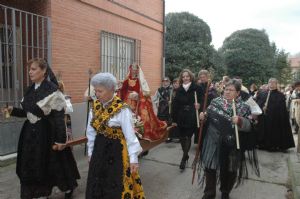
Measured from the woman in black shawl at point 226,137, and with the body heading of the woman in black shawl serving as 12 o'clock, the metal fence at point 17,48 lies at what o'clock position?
The metal fence is roughly at 2 o'clock from the woman in black shawl.

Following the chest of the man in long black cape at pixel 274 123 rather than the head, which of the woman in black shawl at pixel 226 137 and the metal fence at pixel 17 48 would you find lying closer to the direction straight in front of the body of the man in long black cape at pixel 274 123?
the woman in black shawl

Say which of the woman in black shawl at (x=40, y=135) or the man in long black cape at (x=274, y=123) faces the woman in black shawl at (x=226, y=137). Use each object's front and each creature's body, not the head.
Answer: the man in long black cape at (x=274, y=123)

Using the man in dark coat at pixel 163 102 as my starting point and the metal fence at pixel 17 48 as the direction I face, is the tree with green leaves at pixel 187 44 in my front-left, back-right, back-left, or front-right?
back-right

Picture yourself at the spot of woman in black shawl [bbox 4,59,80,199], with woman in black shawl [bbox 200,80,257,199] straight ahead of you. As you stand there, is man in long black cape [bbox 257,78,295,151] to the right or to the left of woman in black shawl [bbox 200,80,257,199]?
left

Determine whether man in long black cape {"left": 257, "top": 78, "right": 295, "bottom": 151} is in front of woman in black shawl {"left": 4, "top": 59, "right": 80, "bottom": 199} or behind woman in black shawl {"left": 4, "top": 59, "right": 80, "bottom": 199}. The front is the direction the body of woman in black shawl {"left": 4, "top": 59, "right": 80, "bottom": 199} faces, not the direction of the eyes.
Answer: behind

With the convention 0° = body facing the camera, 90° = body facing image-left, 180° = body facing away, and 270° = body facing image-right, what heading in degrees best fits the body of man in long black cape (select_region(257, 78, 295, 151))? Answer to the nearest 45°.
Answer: approximately 0°

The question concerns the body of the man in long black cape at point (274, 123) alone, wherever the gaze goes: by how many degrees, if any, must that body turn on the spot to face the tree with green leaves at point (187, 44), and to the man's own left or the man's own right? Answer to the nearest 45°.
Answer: approximately 135° to the man's own right

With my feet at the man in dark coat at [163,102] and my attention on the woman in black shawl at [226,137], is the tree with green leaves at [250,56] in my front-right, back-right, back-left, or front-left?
back-left
